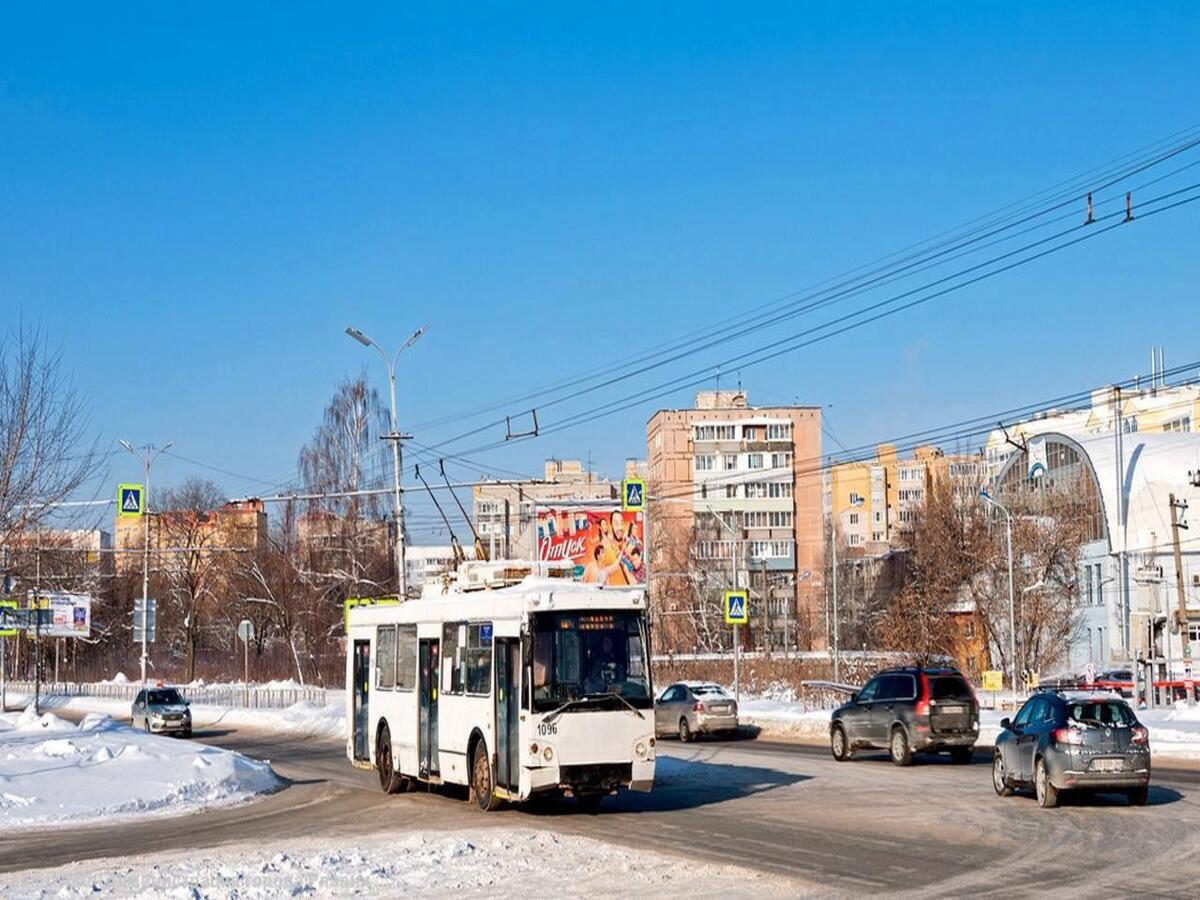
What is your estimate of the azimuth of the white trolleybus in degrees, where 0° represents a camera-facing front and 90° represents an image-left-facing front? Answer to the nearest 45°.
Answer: approximately 315°

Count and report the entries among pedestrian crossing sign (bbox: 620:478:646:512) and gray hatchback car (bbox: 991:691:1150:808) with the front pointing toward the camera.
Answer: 1

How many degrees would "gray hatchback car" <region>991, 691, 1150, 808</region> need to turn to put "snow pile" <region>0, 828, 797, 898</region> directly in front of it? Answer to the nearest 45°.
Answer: approximately 90° to its left

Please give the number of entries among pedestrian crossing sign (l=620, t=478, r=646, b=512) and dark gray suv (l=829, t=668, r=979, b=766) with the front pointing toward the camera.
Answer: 1

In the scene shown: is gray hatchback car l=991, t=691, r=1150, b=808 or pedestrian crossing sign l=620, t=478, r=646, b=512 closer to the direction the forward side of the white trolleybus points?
the gray hatchback car

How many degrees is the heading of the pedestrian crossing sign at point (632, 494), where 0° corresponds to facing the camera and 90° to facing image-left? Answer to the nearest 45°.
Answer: approximately 0°

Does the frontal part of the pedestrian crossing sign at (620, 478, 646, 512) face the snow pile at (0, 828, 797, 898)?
yes

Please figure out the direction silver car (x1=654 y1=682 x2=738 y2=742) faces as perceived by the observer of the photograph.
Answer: facing away from the viewer and to the left of the viewer

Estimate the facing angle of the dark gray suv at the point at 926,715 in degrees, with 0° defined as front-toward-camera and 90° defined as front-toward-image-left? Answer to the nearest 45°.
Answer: approximately 135°

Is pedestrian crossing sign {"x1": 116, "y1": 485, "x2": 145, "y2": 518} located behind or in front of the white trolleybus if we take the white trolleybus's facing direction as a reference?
behind
